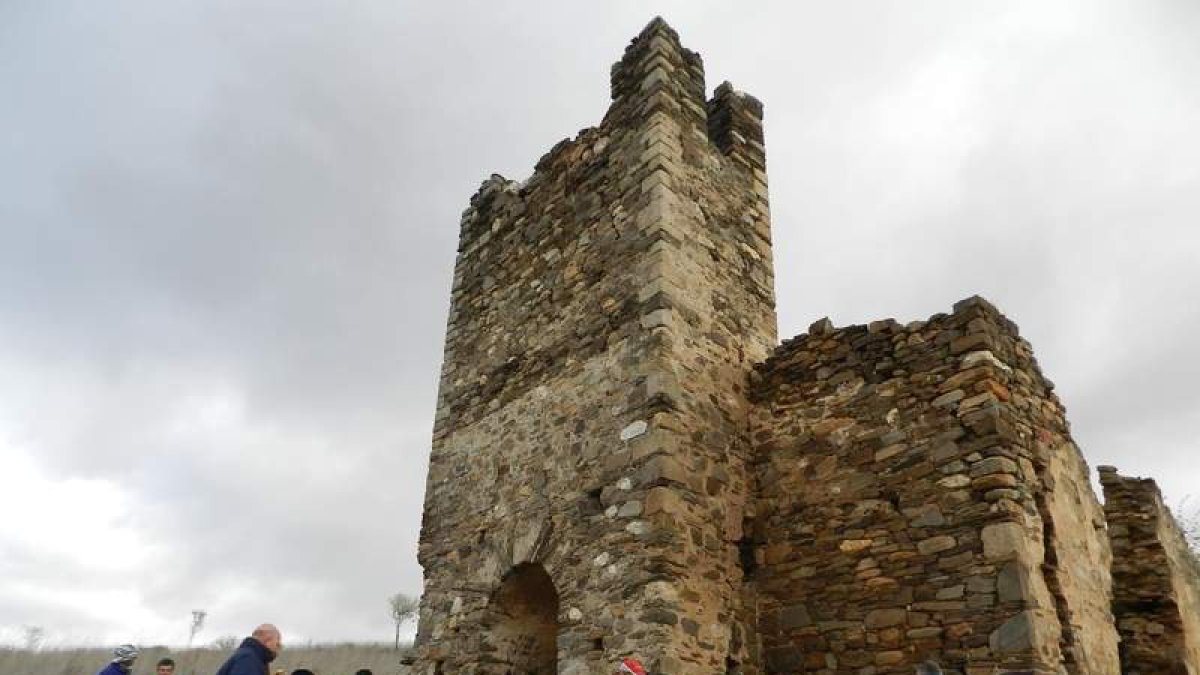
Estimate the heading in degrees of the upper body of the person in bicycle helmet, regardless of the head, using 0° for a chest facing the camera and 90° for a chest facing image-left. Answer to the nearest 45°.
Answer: approximately 270°

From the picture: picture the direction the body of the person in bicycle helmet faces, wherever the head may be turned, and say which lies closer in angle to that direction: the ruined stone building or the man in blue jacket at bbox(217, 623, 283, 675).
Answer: the ruined stone building

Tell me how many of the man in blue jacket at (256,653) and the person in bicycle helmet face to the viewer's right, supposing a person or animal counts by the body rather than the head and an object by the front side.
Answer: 2

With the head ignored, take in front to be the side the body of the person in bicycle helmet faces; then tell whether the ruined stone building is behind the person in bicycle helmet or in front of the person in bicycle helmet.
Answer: in front

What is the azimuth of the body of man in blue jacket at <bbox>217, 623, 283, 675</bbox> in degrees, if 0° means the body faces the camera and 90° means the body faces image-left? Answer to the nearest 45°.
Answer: approximately 270°

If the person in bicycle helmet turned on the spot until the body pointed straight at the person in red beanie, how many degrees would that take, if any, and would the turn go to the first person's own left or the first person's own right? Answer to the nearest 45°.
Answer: approximately 45° to the first person's own right
